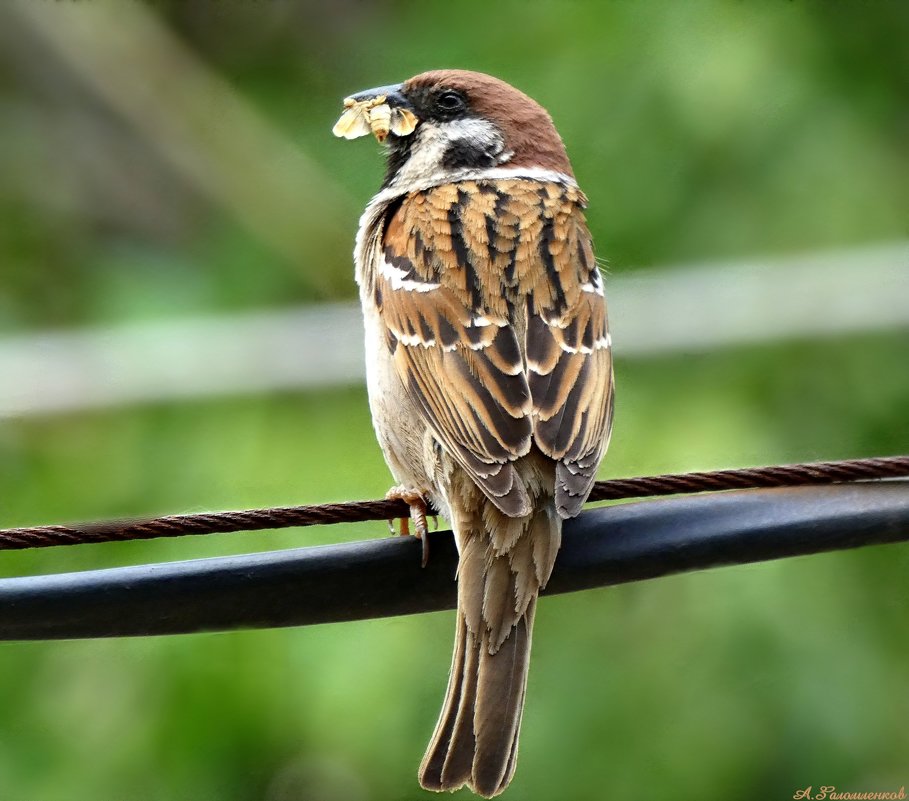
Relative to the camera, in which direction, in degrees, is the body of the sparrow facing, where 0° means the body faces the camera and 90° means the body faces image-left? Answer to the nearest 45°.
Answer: approximately 135°

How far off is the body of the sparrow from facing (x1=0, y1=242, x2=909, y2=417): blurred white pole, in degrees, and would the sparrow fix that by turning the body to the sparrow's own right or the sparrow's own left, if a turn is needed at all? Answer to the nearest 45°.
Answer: approximately 45° to the sparrow's own right
